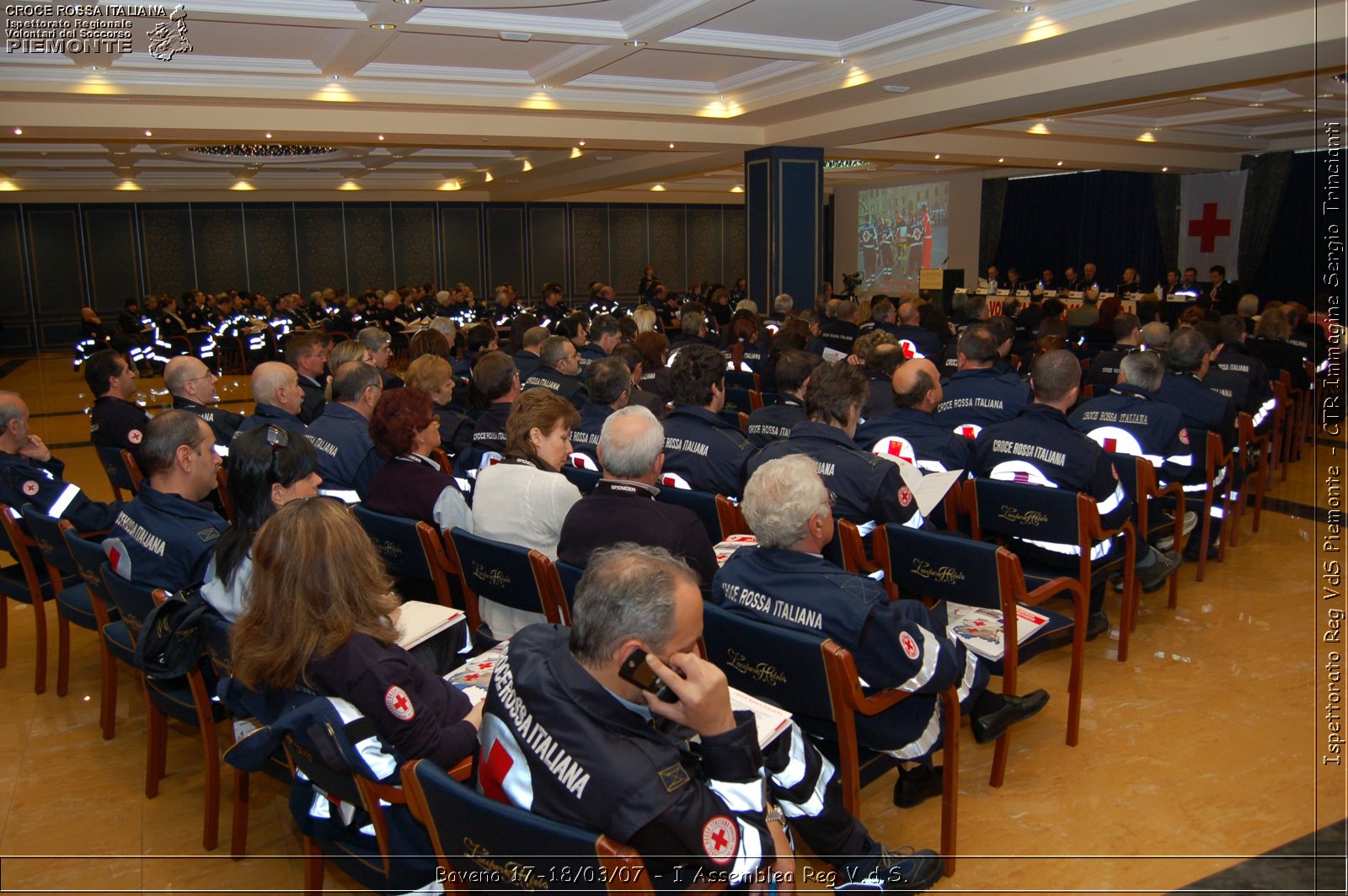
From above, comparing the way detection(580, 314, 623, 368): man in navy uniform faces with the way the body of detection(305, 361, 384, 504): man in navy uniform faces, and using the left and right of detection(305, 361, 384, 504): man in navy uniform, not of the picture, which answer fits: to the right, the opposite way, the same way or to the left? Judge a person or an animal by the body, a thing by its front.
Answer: the same way

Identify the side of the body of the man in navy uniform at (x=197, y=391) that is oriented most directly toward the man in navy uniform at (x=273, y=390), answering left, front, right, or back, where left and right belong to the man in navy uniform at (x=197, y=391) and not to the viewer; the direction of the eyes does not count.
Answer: right

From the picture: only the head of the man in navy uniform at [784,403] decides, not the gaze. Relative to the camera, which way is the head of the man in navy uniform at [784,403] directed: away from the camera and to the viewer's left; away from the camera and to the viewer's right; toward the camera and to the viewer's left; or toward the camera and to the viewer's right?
away from the camera and to the viewer's right

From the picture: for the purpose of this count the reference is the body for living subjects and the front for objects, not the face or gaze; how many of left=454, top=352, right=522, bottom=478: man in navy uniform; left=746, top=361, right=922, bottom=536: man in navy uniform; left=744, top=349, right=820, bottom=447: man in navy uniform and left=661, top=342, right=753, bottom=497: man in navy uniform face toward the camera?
0

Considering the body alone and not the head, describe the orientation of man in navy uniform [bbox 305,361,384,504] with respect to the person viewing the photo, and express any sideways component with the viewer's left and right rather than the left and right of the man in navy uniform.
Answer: facing away from the viewer and to the right of the viewer

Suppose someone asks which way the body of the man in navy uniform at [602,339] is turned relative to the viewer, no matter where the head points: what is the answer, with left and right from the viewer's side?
facing away from the viewer and to the right of the viewer

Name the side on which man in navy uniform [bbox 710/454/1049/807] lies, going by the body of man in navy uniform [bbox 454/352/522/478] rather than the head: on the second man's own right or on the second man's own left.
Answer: on the second man's own right

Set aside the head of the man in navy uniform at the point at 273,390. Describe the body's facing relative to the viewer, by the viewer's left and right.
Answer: facing away from the viewer and to the right of the viewer

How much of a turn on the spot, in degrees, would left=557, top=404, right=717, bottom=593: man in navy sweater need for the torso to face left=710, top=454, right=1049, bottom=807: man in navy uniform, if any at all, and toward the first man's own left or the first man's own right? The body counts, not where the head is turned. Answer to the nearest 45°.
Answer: approximately 90° to the first man's own right

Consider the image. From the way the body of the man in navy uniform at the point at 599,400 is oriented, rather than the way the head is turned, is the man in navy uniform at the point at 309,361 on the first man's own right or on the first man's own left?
on the first man's own left

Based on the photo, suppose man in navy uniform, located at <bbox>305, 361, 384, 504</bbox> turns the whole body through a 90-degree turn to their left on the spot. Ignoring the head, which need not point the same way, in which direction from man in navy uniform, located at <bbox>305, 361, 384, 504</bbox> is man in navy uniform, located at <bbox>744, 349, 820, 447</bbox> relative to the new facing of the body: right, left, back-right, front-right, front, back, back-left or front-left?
back-right

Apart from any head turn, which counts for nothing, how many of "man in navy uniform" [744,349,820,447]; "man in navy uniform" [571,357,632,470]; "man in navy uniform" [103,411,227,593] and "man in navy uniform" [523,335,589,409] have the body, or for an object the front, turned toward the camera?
0

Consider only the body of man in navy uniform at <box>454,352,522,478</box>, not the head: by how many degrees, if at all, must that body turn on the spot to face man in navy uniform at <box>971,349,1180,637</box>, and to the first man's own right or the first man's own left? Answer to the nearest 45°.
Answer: approximately 90° to the first man's own right

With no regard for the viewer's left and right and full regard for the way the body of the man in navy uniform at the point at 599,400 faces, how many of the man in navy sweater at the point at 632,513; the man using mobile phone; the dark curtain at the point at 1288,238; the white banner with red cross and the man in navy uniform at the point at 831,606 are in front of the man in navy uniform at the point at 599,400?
2

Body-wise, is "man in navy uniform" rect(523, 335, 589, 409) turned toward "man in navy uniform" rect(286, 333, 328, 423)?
no

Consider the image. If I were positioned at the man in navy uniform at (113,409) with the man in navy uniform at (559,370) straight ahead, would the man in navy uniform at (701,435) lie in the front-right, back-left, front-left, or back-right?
front-right

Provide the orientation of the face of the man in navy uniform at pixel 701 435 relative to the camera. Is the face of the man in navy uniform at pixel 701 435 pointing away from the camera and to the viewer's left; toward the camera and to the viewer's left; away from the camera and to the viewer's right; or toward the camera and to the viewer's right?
away from the camera and to the viewer's right
